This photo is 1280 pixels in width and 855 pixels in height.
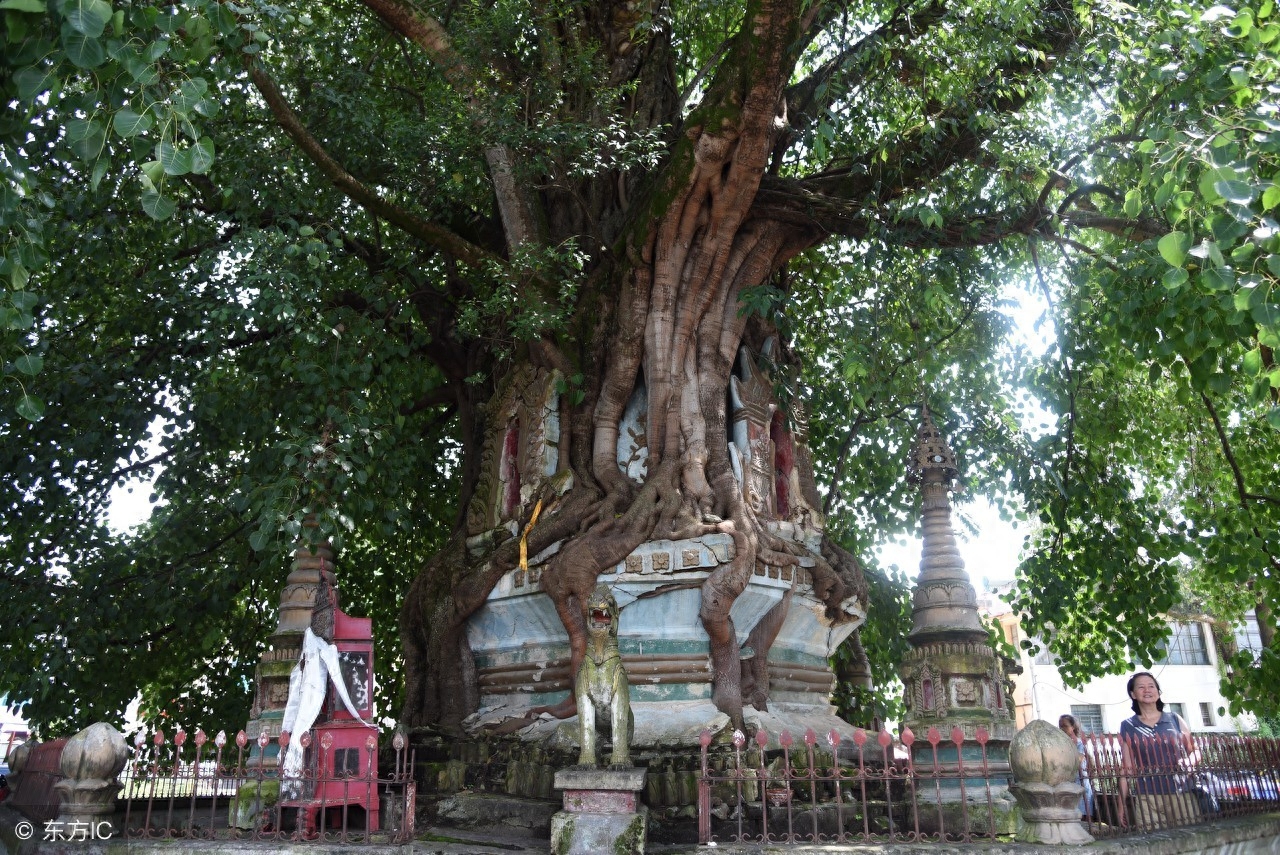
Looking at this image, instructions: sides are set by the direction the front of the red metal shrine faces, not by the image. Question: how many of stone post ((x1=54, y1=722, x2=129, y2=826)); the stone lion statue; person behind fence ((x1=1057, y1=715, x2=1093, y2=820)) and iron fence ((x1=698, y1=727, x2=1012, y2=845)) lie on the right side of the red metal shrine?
1

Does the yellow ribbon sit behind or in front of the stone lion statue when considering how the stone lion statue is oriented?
behind

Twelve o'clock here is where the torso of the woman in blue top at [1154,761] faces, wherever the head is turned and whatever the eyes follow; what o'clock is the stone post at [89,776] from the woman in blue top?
The stone post is roughly at 2 o'clock from the woman in blue top.

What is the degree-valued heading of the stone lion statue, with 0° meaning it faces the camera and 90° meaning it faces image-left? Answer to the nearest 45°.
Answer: approximately 0°

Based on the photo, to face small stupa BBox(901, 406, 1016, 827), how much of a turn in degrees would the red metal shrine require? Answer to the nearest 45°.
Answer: approximately 90° to its left

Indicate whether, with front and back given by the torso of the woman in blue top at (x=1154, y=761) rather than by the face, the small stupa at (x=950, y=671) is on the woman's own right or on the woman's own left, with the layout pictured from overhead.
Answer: on the woman's own right

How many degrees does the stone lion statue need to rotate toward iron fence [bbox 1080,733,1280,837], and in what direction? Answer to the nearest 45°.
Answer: approximately 90° to its left

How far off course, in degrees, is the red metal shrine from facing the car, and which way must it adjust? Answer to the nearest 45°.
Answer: approximately 90° to its left

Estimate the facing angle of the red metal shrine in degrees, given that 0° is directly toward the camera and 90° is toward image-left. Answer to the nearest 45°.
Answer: approximately 0°
